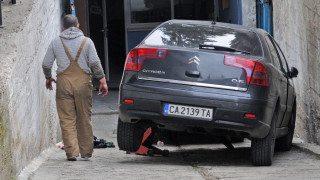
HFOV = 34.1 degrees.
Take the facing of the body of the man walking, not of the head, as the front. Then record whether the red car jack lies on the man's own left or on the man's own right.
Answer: on the man's own right

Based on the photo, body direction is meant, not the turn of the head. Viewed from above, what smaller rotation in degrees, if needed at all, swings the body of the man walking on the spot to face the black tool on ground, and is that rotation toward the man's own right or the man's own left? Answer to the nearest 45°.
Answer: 0° — they already face it

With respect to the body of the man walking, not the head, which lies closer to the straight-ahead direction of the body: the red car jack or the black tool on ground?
the black tool on ground

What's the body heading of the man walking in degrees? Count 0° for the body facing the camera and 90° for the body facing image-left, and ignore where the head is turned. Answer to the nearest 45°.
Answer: approximately 180°
